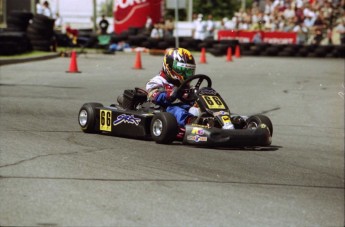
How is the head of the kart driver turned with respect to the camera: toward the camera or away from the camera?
toward the camera

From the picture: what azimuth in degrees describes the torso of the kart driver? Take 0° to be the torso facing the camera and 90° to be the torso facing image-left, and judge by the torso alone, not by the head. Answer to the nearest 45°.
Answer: approximately 315°

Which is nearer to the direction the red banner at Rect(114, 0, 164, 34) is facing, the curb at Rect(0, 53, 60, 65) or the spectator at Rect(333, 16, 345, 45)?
the curb

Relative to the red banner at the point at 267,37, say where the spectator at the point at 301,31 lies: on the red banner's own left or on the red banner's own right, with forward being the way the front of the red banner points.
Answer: on the red banner's own left

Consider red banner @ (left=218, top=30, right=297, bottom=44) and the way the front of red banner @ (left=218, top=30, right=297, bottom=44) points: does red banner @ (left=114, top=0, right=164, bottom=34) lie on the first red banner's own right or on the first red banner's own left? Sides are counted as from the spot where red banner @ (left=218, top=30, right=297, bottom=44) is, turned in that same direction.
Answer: on the first red banner's own right

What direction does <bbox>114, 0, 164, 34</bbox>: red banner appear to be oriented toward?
toward the camera

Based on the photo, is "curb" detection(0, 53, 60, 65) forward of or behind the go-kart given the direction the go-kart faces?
behind

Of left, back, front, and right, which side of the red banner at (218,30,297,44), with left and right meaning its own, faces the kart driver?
front

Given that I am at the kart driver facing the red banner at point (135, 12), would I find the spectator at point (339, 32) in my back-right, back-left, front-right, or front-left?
front-right

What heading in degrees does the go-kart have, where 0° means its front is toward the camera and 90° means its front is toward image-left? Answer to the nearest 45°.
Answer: approximately 315°

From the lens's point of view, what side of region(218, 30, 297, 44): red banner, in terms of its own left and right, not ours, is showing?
front

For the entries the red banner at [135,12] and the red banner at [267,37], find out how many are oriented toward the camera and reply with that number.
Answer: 2

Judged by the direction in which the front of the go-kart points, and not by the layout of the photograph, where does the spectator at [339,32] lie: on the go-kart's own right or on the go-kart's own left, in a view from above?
on the go-kart's own left

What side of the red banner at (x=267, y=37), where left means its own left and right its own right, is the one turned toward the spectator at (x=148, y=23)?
right

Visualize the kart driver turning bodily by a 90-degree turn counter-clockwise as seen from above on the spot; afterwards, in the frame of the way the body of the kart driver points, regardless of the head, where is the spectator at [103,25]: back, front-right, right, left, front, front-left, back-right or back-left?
front-left

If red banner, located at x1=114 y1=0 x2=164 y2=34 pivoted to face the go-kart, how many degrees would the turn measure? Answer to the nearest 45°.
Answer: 0° — it already faces it

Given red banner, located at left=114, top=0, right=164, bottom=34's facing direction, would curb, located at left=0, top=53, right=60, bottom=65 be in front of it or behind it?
in front
